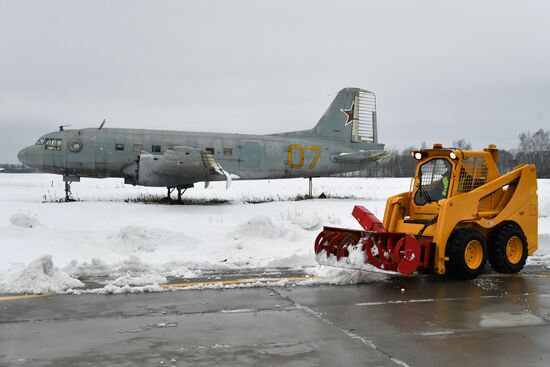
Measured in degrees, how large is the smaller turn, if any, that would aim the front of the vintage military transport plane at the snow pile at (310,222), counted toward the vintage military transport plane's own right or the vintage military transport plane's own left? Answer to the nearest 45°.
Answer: approximately 90° to the vintage military transport plane's own left

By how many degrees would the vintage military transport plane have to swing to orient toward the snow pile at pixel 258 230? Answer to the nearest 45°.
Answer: approximately 90° to its left

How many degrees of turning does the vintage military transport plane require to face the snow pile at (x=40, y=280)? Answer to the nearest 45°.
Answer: approximately 90° to its left

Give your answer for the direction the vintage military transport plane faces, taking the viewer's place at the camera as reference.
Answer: facing to the left of the viewer

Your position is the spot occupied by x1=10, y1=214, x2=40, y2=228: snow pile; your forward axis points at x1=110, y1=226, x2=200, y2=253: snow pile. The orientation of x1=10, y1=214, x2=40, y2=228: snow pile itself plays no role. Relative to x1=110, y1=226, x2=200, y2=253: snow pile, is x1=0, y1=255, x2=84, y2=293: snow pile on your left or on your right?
right

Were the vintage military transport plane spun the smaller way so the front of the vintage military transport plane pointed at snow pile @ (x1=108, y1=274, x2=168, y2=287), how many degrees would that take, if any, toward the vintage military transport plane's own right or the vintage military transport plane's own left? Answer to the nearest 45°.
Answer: approximately 90° to the vintage military transport plane's own left

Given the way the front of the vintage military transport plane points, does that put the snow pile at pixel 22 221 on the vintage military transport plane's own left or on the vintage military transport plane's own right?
on the vintage military transport plane's own left

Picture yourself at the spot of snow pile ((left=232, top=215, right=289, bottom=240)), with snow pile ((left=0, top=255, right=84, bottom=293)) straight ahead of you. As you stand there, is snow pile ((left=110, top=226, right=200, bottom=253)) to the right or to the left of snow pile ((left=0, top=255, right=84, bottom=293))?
right
